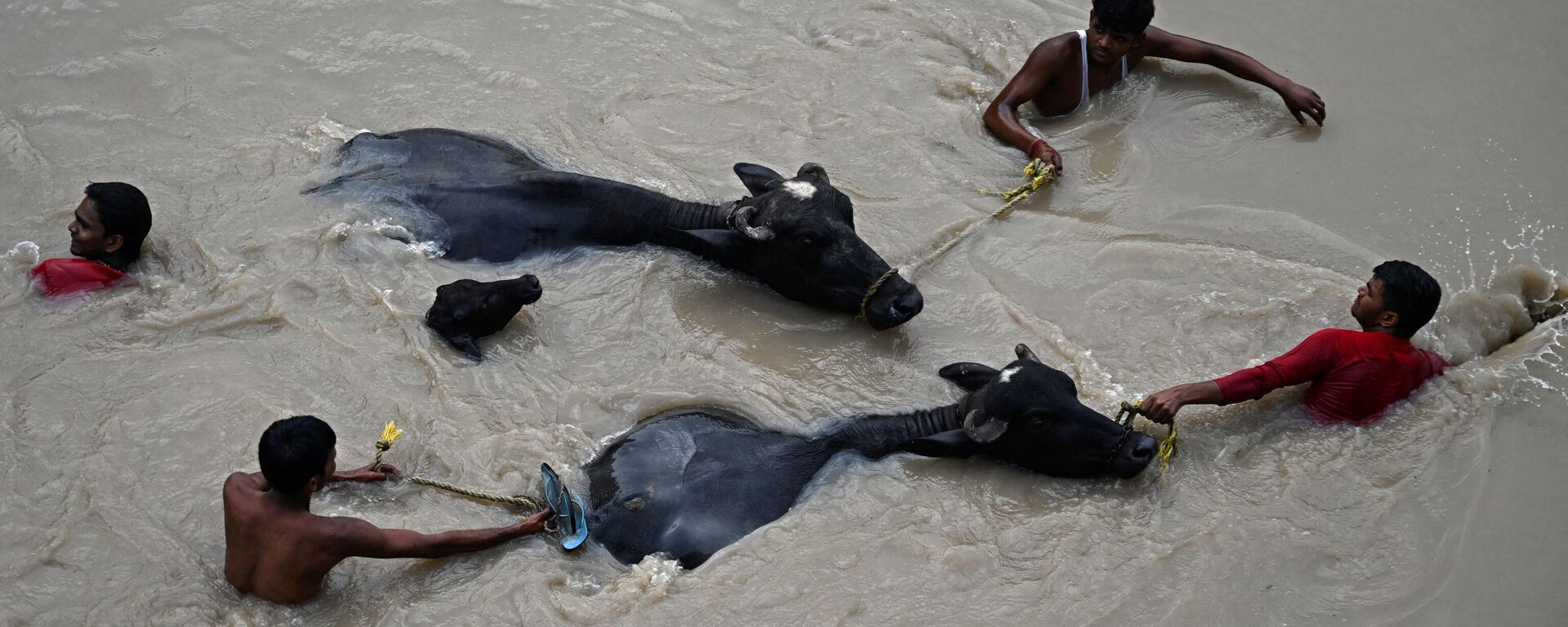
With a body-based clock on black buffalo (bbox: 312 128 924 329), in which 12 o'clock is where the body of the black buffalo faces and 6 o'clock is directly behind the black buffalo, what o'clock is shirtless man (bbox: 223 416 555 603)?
The shirtless man is roughly at 4 o'clock from the black buffalo.

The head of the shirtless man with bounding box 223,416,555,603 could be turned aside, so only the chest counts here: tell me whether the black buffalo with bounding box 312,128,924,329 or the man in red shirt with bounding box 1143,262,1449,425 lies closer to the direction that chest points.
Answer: the black buffalo

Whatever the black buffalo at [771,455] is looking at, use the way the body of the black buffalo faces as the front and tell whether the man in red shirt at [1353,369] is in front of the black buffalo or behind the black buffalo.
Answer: in front

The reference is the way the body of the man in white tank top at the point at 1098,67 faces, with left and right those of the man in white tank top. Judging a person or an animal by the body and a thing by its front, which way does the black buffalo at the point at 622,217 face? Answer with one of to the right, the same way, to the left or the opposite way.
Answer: to the left

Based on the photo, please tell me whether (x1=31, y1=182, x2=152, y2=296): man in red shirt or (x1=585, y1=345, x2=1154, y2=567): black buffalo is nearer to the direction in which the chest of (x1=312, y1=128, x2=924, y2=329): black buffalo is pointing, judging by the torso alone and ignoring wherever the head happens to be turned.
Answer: the black buffalo

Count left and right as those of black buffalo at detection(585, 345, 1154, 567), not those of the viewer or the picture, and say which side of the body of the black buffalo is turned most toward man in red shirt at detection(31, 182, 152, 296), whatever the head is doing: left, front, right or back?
back

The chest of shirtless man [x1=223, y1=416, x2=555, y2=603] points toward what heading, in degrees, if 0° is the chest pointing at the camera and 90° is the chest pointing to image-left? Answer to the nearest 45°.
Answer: approximately 225°

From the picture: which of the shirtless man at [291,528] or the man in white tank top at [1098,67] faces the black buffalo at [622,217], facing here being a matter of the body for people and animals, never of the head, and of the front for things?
the shirtless man at [291,528]

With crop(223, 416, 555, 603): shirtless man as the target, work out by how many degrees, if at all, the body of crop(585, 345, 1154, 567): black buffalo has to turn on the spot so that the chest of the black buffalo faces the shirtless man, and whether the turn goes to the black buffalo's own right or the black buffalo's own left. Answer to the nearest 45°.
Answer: approximately 135° to the black buffalo's own right

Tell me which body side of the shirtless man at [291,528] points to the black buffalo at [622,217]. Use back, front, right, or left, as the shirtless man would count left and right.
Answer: front

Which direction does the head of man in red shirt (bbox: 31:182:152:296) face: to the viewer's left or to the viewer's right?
to the viewer's left

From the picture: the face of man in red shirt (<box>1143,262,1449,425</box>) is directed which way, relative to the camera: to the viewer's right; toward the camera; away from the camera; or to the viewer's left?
to the viewer's left

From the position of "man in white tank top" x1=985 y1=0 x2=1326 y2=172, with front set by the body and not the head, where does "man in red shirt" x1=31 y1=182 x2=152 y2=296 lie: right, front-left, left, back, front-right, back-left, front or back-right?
right

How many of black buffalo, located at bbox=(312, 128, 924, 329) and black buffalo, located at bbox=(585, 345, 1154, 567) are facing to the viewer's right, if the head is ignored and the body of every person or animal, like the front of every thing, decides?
2

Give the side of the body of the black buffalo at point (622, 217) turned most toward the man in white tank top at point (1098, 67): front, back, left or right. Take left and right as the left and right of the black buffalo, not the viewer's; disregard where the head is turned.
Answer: front

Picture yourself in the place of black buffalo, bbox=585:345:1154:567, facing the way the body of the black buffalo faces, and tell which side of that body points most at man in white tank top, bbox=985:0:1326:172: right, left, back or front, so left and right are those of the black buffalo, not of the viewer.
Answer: left

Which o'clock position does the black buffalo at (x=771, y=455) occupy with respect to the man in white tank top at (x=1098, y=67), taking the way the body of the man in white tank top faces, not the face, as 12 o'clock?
The black buffalo is roughly at 2 o'clock from the man in white tank top.

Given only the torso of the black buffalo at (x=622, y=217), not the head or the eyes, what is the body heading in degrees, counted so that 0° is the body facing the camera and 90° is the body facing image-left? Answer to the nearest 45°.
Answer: approximately 270°

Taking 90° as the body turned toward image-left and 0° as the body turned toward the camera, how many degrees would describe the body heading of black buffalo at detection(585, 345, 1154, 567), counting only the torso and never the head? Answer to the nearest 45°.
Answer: approximately 270°
